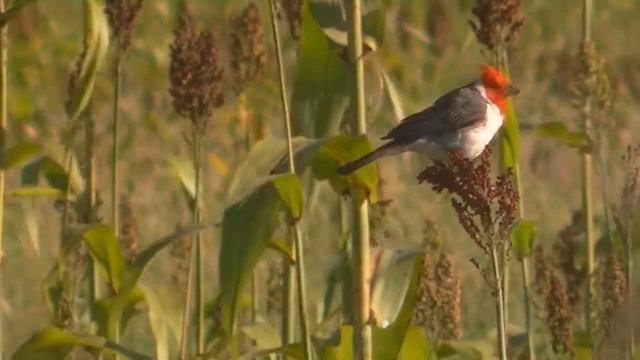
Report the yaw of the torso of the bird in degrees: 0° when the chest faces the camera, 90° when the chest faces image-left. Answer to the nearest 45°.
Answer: approximately 270°
